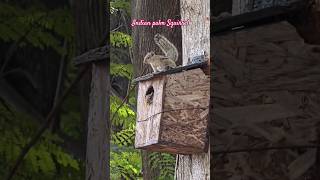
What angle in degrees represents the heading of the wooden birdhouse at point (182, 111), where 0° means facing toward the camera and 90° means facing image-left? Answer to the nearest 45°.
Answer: approximately 45°
